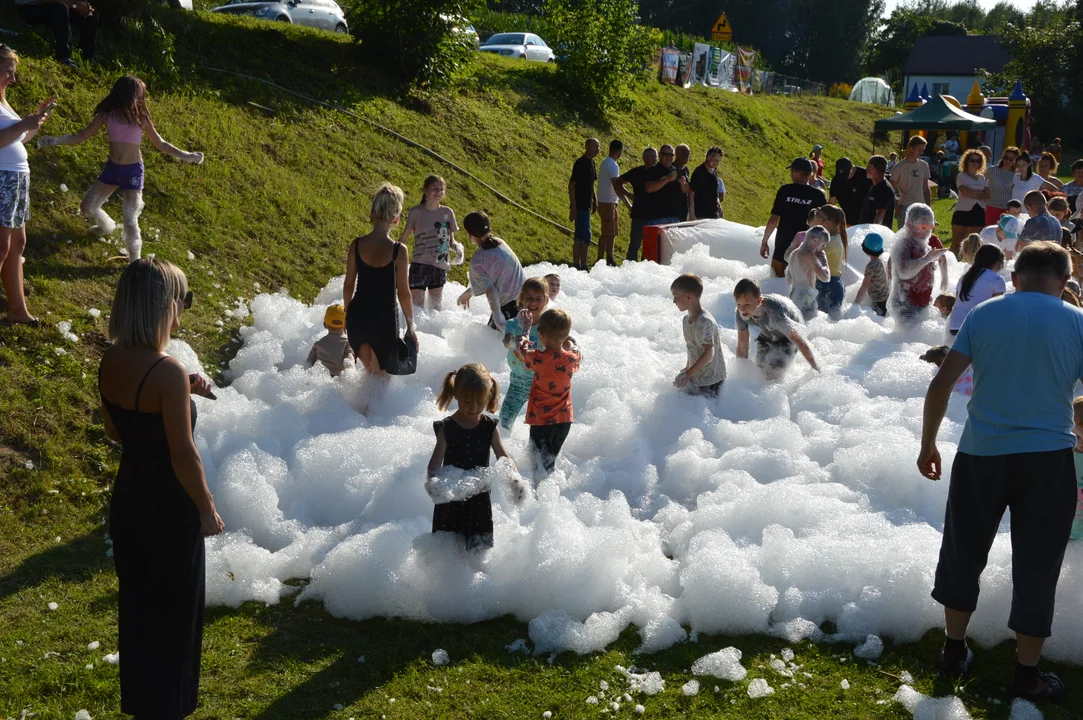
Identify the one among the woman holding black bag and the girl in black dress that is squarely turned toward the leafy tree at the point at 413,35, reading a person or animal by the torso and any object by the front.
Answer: the woman holding black bag

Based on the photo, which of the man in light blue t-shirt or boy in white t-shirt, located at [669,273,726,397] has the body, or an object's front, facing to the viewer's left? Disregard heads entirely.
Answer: the boy in white t-shirt

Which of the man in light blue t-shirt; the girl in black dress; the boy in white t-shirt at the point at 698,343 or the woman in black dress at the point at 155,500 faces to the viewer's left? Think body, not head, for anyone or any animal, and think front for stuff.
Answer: the boy in white t-shirt

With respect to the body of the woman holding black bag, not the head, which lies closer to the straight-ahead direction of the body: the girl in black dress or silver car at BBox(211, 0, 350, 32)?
the silver car

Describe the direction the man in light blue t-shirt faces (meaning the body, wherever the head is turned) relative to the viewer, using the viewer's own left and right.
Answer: facing away from the viewer

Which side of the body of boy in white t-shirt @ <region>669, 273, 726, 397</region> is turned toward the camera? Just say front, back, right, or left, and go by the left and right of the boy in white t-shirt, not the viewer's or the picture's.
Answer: left

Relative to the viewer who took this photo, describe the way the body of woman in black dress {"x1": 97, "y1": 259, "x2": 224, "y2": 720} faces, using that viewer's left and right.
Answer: facing away from the viewer and to the right of the viewer

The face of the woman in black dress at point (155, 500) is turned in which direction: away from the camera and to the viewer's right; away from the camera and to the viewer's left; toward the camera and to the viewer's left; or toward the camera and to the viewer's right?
away from the camera and to the viewer's right

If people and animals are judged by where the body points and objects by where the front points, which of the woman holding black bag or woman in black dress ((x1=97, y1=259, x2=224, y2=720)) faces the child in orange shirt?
the woman in black dress

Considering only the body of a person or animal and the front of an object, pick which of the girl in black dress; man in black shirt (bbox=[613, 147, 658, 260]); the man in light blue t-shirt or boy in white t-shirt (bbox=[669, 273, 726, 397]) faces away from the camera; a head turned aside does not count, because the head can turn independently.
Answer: the man in light blue t-shirt

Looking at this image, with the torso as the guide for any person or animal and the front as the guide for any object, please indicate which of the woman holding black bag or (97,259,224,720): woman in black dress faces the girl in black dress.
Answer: the woman in black dress
